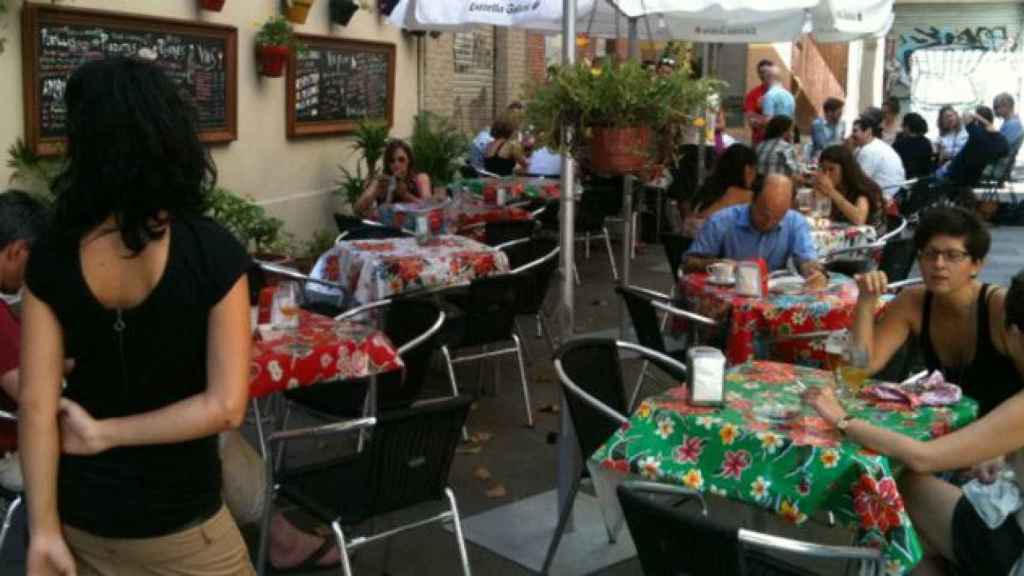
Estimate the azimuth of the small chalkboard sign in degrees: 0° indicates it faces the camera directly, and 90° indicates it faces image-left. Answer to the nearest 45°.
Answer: approximately 315°

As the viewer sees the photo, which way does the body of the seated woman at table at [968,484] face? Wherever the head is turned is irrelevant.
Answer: to the viewer's left

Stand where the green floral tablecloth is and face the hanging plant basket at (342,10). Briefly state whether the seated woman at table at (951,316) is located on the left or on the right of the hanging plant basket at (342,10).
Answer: right

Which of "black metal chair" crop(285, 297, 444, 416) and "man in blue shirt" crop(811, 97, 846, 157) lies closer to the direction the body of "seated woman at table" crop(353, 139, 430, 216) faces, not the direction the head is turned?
the black metal chair

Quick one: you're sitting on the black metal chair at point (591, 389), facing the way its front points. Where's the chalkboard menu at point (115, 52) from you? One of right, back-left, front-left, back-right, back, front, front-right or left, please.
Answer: back

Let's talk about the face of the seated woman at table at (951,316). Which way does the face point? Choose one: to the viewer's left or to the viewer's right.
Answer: to the viewer's left
